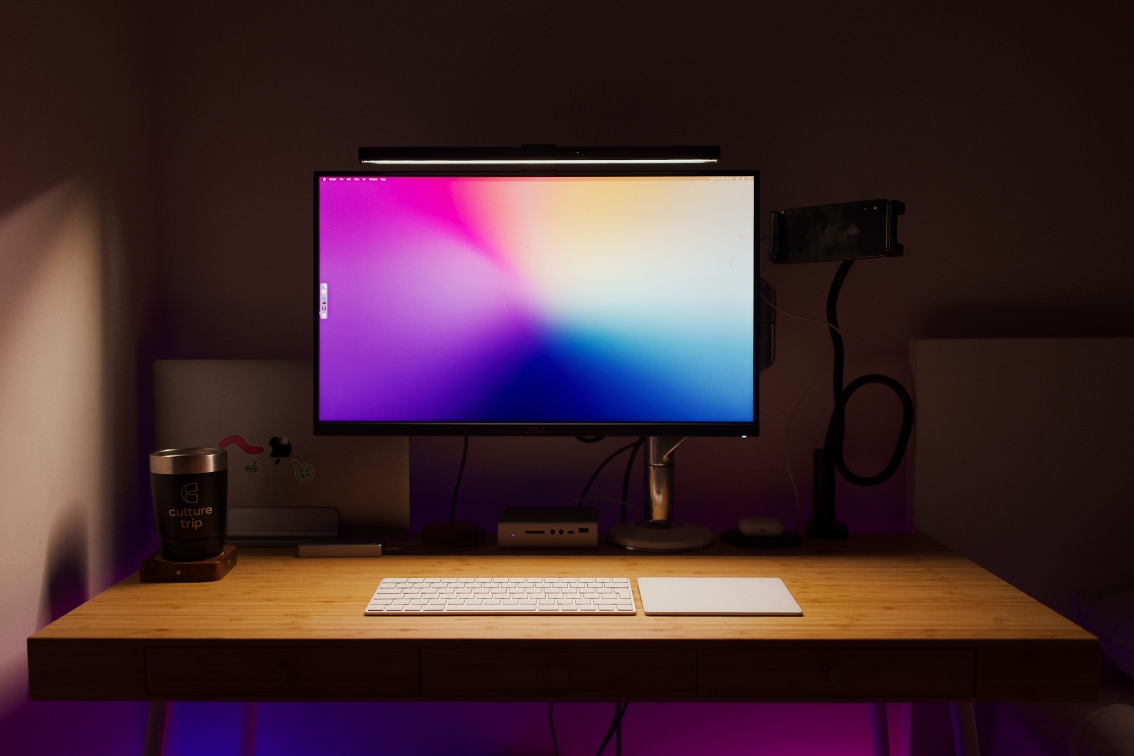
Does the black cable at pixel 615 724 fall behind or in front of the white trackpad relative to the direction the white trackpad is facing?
behind

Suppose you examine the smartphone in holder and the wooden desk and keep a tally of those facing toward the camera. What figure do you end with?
2

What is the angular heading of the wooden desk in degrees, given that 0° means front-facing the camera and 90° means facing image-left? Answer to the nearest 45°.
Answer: approximately 0°

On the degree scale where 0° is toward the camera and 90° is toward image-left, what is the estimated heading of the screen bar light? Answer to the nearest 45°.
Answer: approximately 0°

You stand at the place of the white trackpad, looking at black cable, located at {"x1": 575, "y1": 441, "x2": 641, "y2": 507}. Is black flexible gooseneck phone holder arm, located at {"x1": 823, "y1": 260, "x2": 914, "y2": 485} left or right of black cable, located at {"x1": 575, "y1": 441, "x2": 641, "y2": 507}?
right
